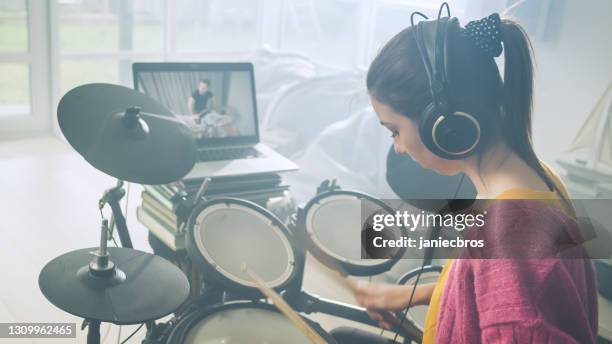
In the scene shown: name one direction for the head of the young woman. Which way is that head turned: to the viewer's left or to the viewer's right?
to the viewer's left

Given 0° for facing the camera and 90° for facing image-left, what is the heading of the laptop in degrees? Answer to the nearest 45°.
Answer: approximately 315°

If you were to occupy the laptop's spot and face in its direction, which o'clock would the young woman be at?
The young woman is roughly at 1 o'clock from the laptop.
